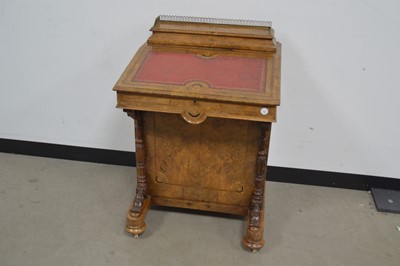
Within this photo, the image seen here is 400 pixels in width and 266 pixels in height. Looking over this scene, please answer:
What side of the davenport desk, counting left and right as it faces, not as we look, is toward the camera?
front
